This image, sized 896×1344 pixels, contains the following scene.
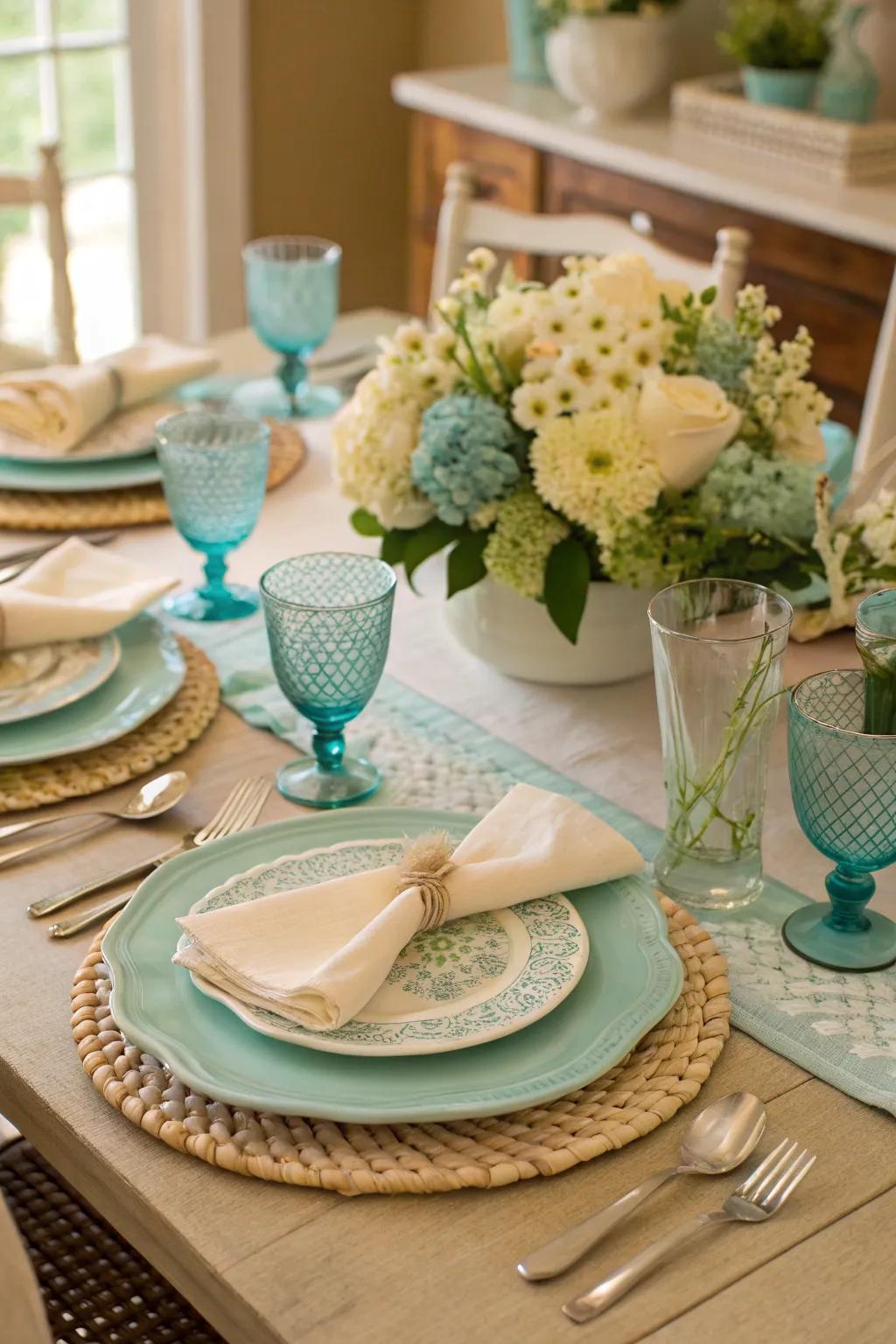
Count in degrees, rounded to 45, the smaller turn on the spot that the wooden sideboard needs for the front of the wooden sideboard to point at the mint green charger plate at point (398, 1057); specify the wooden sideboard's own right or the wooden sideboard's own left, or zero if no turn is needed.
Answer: approximately 45° to the wooden sideboard's own left

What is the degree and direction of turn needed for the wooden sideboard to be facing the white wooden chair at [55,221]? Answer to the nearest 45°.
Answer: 0° — it already faces it

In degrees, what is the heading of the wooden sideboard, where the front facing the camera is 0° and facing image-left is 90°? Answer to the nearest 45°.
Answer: approximately 45°

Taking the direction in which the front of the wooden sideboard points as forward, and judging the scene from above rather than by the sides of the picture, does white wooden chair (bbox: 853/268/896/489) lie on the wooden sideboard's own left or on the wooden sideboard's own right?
on the wooden sideboard's own left

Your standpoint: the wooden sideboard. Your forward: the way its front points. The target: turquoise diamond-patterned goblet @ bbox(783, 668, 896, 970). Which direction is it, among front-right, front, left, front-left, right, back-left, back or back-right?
front-left

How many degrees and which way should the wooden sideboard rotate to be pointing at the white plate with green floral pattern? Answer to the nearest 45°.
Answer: approximately 45° to its left
